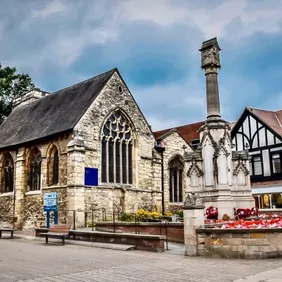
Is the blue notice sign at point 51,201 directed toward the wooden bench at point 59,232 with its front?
yes

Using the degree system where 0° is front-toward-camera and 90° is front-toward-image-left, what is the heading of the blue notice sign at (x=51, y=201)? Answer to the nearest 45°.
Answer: approximately 0°

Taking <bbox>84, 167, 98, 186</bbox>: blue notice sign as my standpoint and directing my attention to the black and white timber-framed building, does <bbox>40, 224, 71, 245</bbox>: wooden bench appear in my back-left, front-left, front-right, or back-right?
back-right

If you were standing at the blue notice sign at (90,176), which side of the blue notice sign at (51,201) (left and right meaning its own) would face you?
left

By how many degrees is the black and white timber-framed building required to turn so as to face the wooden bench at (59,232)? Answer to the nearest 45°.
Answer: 0° — it already faces it

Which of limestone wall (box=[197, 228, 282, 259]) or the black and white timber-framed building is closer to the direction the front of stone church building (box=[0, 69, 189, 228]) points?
the limestone wall

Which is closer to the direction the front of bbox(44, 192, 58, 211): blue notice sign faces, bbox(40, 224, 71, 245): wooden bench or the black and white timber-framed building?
the wooden bench

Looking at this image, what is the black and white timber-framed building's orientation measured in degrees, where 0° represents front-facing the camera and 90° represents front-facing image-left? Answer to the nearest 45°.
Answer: approximately 45°
